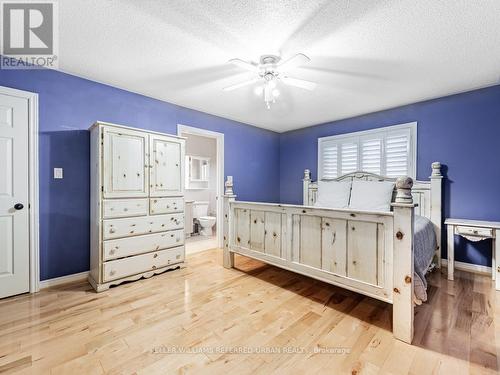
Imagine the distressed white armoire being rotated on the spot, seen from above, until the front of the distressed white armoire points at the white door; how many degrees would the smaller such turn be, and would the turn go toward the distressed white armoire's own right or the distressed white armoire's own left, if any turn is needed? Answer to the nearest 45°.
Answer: approximately 135° to the distressed white armoire's own right

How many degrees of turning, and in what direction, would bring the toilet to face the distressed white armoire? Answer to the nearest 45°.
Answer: approximately 45° to its right

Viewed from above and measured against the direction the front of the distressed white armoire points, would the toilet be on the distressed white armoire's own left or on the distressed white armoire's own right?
on the distressed white armoire's own left

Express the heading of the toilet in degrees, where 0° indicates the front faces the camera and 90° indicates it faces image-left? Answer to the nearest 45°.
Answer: approximately 315°

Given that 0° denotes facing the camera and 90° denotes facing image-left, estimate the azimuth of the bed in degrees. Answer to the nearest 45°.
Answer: approximately 45°

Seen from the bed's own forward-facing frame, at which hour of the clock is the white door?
The white door is roughly at 1 o'clock from the bed.
